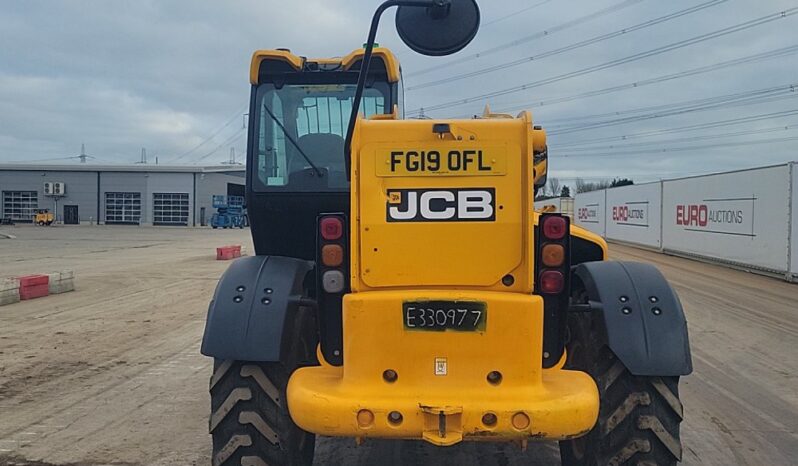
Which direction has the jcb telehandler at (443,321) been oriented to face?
away from the camera

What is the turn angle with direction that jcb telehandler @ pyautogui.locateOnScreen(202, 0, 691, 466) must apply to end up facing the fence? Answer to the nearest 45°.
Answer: approximately 45° to its right

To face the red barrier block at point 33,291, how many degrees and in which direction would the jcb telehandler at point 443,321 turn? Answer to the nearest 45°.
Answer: approximately 45° to its left
